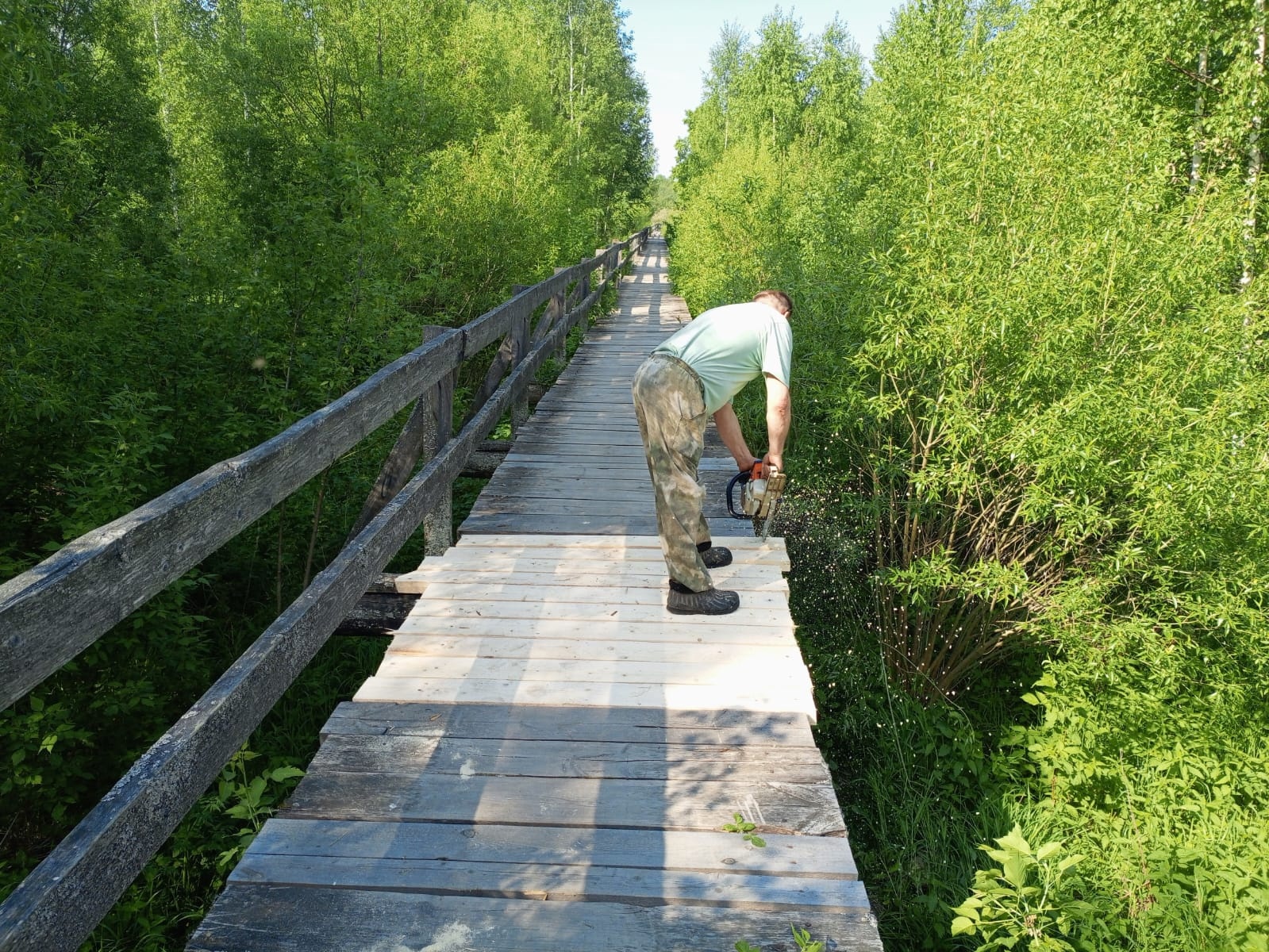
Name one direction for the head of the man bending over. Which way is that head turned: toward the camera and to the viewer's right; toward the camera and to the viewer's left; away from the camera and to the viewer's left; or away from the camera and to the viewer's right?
away from the camera and to the viewer's right

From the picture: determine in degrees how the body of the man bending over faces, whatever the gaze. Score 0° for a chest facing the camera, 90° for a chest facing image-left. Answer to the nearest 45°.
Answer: approximately 270°
